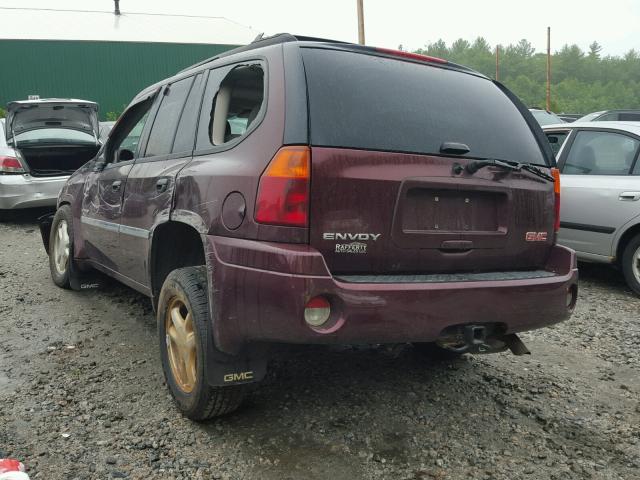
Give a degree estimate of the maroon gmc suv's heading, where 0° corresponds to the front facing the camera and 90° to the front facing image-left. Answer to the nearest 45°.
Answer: approximately 135°

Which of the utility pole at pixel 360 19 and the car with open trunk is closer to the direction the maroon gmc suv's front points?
the car with open trunk

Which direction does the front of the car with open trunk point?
away from the camera

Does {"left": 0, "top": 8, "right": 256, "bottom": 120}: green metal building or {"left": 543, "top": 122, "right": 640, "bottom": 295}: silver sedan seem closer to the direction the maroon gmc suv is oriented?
the green metal building

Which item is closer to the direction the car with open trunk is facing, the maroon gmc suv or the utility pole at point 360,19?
the utility pole

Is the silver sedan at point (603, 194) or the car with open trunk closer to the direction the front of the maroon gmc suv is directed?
the car with open trunk

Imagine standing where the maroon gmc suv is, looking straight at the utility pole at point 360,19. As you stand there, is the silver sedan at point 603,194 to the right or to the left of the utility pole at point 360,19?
right

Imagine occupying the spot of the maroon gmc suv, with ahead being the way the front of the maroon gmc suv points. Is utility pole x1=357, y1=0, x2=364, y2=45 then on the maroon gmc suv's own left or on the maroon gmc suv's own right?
on the maroon gmc suv's own right

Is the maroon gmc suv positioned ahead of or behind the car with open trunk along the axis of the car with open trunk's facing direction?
behind

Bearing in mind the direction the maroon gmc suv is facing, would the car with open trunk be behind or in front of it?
in front

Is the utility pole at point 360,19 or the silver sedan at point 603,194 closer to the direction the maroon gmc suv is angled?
the utility pole

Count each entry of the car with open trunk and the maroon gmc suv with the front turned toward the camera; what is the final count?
0

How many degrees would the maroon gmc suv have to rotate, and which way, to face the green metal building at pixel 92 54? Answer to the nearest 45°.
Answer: approximately 45° to its right
